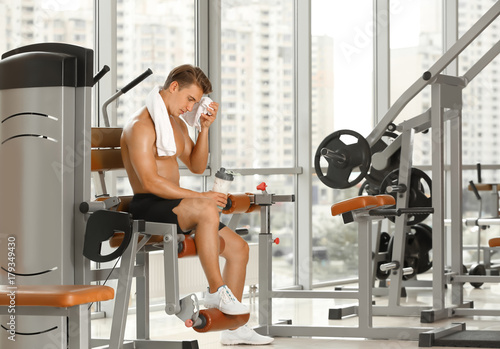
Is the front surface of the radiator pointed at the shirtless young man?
yes

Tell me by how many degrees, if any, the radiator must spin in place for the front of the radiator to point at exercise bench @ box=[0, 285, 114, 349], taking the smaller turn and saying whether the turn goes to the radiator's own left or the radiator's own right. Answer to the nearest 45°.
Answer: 0° — it already faces it

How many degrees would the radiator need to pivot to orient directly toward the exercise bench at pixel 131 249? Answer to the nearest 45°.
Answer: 0° — it already faces it

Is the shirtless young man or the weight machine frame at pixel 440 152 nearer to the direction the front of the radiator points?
the shirtless young man

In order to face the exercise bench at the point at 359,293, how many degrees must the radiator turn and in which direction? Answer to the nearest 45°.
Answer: approximately 45° to its left

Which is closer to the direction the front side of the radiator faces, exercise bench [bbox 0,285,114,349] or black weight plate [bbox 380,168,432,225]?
the exercise bench

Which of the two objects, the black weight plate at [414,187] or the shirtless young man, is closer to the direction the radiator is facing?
the shirtless young man

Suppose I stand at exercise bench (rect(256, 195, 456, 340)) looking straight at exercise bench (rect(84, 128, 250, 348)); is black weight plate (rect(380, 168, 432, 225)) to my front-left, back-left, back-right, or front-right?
back-right

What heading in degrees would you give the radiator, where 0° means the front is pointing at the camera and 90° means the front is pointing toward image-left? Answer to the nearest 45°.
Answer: approximately 0°

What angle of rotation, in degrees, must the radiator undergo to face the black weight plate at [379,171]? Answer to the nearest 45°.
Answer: approximately 90° to its left

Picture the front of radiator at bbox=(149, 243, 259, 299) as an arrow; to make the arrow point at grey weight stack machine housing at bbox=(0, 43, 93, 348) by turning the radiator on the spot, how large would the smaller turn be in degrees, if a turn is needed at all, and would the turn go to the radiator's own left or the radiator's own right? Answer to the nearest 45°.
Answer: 0° — it already faces it
